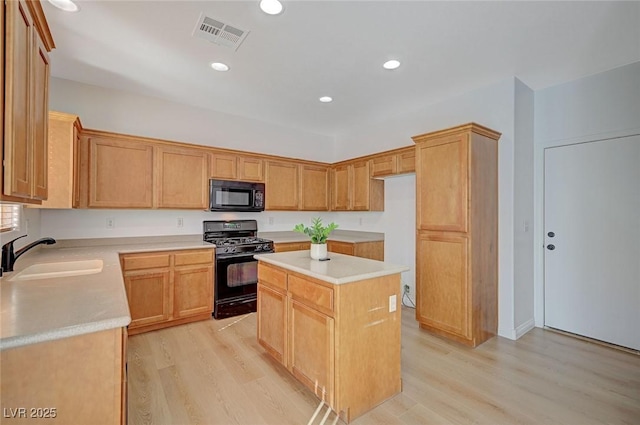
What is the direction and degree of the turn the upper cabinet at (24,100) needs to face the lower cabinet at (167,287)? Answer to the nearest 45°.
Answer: approximately 45° to its left

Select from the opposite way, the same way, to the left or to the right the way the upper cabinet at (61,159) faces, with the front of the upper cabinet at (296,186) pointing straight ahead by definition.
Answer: to the left

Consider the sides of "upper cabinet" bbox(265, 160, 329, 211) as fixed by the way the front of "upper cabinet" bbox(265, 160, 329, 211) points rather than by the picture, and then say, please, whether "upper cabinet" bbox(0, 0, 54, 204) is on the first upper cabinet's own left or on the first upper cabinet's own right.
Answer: on the first upper cabinet's own right

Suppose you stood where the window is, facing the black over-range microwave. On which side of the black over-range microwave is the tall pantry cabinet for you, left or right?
right

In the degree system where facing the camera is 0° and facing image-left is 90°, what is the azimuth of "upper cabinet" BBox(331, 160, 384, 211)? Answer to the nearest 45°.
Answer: approximately 45°

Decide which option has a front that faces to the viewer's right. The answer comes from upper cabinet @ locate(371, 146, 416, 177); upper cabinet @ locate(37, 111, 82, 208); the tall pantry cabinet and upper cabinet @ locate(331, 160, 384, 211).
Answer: upper cabinet @ locate(37, 111, 82, 208)

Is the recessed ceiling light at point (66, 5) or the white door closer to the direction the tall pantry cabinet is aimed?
the recessed ceiling light

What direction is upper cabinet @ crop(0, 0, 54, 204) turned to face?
to the viewer's right

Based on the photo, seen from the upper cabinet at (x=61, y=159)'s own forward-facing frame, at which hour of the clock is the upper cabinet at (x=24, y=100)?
the upper cabinet at (x=24, y=100) is roughly at 3 o'clock from the upper cabinet at (x=61, y=159).

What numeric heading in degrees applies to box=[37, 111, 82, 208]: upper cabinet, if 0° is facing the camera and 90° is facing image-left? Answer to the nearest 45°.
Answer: approximately 270°

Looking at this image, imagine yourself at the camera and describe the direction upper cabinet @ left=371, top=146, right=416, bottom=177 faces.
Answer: facing the viewer and to the left of the viewer

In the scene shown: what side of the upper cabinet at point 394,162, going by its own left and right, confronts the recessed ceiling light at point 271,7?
front

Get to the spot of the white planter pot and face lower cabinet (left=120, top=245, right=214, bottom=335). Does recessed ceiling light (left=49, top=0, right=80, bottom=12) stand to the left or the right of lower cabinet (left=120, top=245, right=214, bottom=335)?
left

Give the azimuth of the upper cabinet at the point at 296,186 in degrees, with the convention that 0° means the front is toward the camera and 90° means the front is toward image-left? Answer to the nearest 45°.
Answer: approximately 315°
